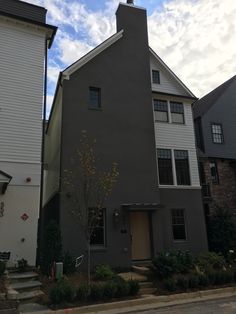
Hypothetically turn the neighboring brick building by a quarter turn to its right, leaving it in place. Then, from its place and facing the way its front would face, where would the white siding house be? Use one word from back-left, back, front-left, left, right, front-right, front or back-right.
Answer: front-left

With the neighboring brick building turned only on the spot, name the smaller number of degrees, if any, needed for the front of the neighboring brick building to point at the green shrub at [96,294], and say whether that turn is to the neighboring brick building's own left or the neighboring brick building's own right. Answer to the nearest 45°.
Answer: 0° — it already faces it

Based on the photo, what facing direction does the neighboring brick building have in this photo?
toward the camera

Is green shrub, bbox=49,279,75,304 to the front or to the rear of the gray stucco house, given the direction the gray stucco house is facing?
to the front

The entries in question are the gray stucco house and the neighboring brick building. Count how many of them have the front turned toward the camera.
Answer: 2

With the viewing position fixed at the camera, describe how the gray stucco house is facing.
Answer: facing the viewer

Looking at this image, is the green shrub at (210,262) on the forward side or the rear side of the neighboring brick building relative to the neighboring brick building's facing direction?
on the forward side

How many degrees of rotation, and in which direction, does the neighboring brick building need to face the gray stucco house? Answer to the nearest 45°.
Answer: approximately 45° to its right

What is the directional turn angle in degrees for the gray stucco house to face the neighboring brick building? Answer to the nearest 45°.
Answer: approximately 135° to its left

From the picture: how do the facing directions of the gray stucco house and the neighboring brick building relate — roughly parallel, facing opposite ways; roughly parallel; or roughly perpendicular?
roughly parallel

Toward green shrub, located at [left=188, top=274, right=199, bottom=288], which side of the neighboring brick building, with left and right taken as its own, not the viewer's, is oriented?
front

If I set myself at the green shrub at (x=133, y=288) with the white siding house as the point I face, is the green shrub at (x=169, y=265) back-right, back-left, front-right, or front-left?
back-right

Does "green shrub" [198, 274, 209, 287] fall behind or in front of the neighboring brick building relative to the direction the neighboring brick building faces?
in front
